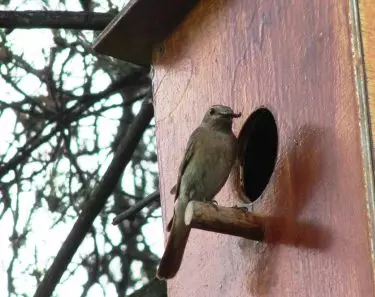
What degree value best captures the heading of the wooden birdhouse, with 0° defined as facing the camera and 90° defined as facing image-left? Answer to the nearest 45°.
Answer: approximately 45°

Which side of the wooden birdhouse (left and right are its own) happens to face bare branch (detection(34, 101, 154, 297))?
right

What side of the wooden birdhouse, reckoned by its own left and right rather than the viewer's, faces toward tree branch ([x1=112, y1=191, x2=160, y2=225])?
right
